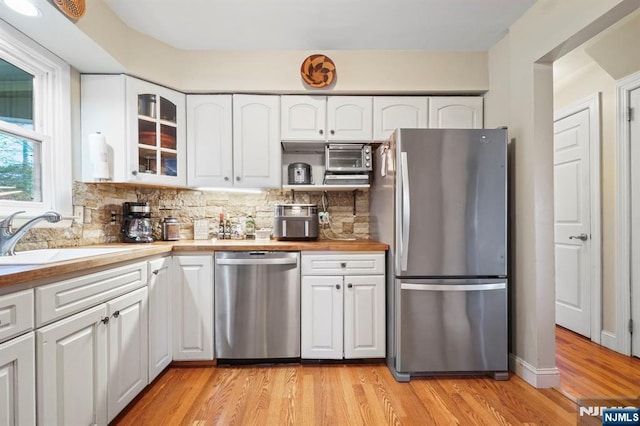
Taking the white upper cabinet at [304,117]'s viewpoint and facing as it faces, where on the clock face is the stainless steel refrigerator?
The stainless steel refrigerator is roughly at 10 o'clock from the white upper cabinet.

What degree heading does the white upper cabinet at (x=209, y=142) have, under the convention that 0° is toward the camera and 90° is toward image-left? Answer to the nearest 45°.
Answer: approximately 0°

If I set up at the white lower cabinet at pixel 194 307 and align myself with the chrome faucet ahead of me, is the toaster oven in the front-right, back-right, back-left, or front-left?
back-left

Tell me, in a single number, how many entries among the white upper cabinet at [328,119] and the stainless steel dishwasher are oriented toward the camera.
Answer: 2

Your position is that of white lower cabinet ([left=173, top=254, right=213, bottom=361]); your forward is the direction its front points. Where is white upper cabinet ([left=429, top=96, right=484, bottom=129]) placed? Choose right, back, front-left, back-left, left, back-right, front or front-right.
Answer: left
